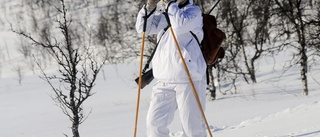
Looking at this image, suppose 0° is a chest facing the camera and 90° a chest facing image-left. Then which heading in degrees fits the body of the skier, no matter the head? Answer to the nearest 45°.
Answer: approximately 45°
